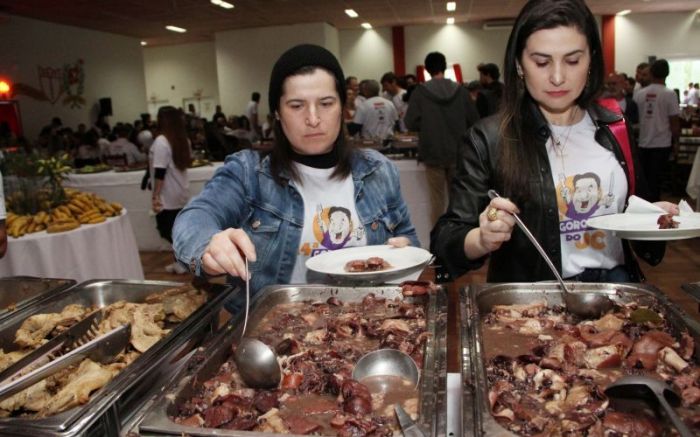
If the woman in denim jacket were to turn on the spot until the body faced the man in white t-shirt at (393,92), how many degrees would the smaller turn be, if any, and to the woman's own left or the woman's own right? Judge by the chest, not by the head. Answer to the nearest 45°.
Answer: approximately 180°

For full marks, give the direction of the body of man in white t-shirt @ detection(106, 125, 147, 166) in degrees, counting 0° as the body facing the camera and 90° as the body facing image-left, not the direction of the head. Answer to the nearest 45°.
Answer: approximately 180°

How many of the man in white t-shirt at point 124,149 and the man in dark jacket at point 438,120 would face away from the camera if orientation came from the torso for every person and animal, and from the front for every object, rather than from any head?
2

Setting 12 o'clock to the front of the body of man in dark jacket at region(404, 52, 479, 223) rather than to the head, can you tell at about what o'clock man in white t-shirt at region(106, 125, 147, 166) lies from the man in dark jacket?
The man in white t-shirt is roughly at 10 o'clock from the man in dark jacket.

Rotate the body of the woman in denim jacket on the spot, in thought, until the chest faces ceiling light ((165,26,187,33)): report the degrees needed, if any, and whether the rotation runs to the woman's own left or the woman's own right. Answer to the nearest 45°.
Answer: approximately 180°

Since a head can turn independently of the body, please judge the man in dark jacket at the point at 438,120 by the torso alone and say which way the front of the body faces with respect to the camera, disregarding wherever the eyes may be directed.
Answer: away from the camera

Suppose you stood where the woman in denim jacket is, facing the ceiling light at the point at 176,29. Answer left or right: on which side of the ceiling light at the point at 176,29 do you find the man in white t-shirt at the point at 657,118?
right

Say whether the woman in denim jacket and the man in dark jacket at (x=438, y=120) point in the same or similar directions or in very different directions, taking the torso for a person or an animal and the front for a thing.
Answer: very different directions

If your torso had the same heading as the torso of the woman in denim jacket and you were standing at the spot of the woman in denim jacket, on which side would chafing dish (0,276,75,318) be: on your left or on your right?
on your right

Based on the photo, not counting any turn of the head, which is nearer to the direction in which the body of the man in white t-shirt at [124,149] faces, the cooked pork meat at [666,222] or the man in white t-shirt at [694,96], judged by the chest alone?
the man in white t-shirt
